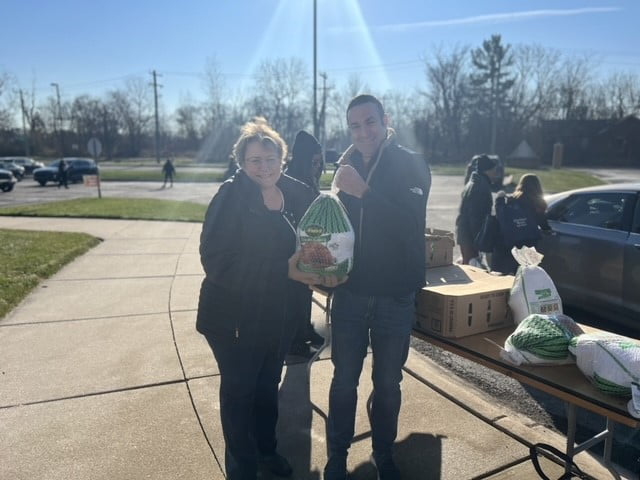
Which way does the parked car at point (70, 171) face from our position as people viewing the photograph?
facing the viewer and to the left of the viewer

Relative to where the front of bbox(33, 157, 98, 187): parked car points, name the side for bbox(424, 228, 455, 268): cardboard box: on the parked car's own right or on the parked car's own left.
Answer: on the parked car's own left

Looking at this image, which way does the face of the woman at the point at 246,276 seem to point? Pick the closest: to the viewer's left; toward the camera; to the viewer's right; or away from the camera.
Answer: toward the camera

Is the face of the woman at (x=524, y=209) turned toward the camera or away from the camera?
away from the camera

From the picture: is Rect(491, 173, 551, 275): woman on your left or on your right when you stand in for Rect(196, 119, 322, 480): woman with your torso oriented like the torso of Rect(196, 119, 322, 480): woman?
on your left
